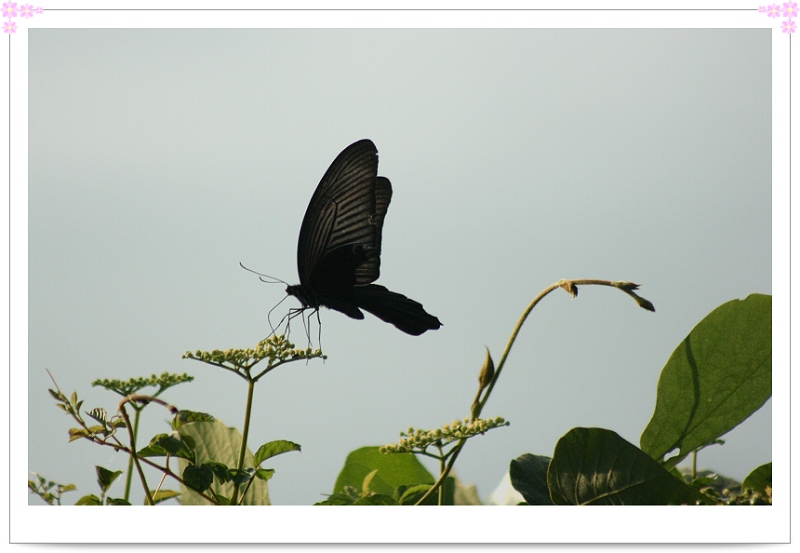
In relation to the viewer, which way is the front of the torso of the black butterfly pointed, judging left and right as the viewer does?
facing to the left of the viewer
